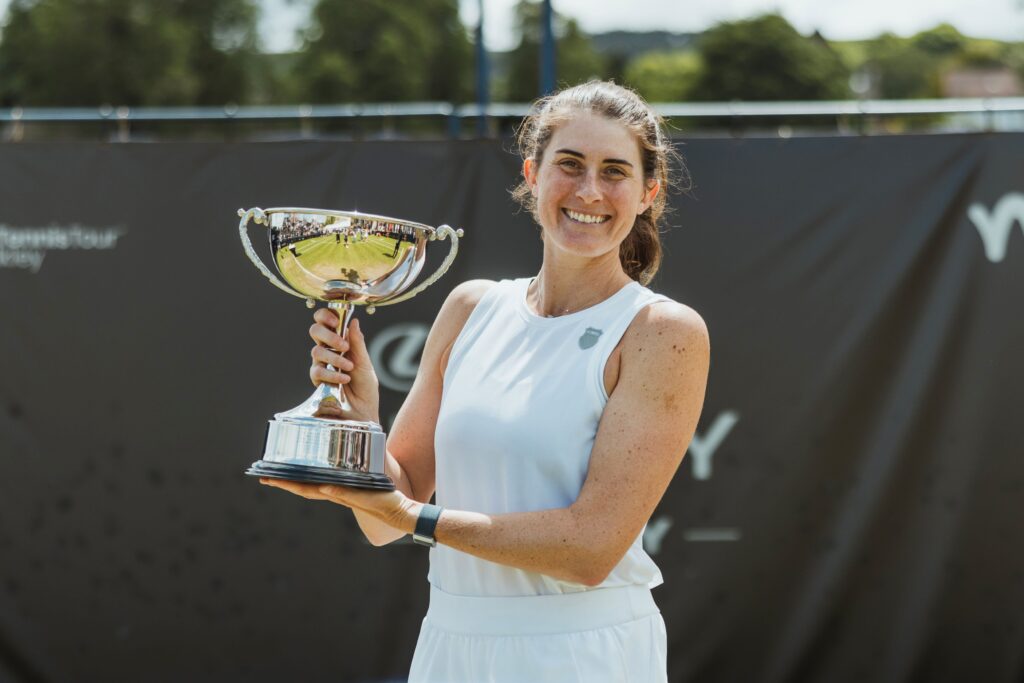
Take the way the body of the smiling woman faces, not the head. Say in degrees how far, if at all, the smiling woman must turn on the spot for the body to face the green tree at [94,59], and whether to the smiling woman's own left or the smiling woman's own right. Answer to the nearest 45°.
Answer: approximately 135° to the smiling woman's own right

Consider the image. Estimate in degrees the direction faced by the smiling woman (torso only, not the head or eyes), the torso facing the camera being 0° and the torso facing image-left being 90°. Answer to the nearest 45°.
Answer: approximately 45°

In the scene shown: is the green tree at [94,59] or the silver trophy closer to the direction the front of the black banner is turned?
the silver trophy

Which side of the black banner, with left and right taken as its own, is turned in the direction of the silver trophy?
front

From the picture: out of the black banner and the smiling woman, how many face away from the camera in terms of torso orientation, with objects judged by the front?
0

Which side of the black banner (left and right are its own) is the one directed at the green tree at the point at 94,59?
back
